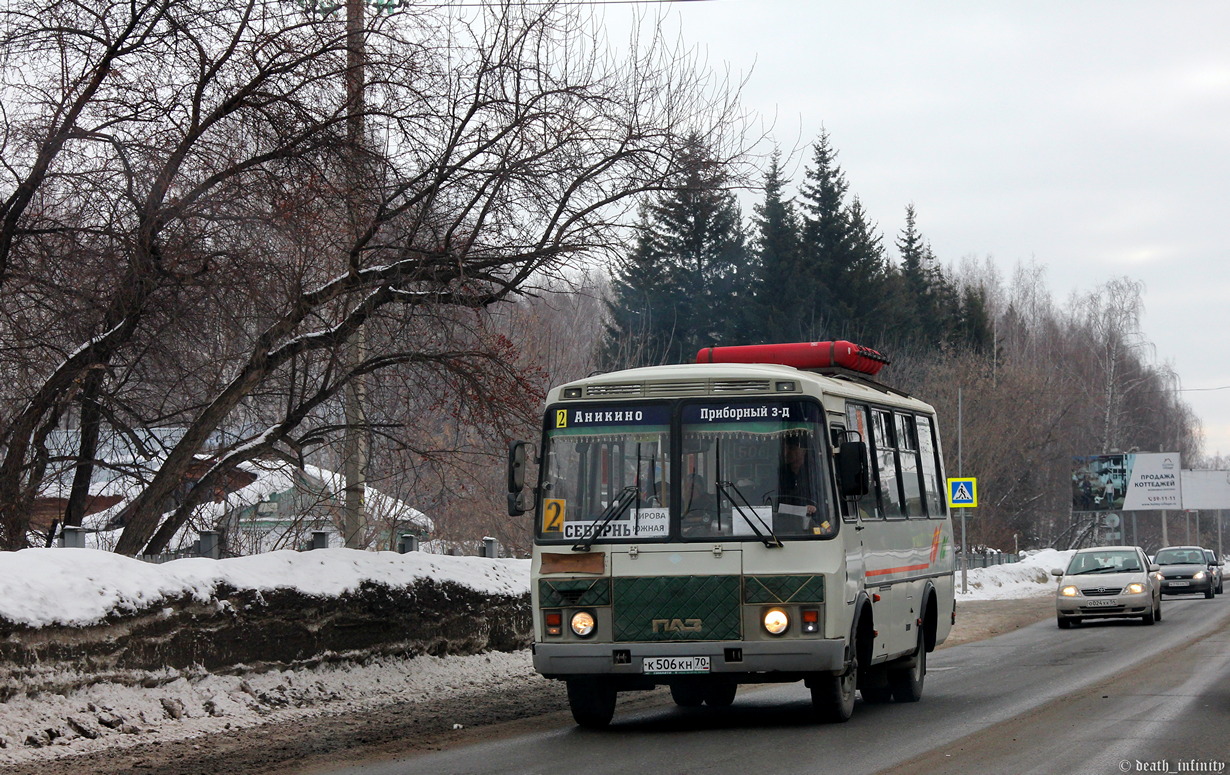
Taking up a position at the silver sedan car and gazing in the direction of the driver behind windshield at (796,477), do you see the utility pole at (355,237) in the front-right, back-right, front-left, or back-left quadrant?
front-right

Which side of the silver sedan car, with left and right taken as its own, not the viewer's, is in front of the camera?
front

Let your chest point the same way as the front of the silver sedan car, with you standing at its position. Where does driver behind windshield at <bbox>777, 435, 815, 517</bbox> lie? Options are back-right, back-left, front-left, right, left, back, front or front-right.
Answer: front

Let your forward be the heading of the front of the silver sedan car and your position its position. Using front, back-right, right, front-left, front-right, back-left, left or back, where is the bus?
front

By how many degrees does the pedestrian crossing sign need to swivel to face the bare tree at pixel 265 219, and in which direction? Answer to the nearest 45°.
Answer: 0° — it already faces it

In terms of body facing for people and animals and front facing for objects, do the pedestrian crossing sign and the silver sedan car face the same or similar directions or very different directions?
same or similar directions

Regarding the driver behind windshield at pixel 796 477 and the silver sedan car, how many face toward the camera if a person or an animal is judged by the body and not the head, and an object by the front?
2

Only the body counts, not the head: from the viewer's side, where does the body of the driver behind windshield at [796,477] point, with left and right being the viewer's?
facing the viewer

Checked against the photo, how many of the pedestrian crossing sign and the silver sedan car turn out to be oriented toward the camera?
2

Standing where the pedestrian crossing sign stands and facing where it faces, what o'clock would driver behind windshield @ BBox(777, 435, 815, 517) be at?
The driver behind windshield is roughly at 12 o'clock from the pedestrian crossing sign.

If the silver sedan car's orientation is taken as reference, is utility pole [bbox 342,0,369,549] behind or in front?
in front

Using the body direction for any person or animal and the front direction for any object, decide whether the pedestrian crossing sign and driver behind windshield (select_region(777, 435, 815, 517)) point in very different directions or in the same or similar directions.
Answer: same or similar directions

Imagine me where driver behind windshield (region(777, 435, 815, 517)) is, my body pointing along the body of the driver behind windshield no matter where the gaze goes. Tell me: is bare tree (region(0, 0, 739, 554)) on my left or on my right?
on my right

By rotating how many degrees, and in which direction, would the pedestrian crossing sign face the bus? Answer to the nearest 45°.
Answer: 0° — it already faces it

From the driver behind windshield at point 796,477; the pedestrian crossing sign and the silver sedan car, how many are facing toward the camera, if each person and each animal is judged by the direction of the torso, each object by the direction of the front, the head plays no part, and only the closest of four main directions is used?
3

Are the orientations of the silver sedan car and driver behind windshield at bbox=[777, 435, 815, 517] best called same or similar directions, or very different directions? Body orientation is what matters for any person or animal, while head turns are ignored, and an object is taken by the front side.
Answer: same or similar directions
